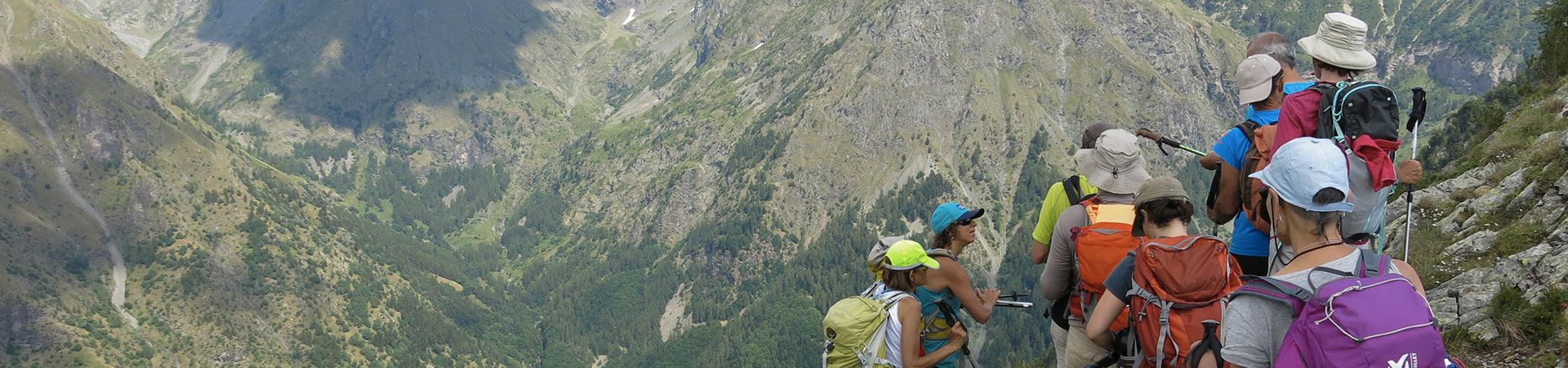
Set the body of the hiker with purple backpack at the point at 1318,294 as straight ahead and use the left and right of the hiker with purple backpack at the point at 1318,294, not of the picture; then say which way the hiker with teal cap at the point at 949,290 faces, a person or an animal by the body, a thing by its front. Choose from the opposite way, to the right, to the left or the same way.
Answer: to the right

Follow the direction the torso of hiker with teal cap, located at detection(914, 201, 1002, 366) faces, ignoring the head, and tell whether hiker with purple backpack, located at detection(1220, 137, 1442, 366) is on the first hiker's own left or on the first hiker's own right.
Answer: on the first hiker's own right

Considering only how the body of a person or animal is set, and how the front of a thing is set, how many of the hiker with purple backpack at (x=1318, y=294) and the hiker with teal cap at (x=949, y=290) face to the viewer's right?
1

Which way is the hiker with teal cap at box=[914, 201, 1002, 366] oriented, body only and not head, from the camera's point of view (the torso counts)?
to the viewer's right

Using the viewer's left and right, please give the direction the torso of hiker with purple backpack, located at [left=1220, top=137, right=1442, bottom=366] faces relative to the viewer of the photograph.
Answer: facing away from the viewer and to the left of the viewer

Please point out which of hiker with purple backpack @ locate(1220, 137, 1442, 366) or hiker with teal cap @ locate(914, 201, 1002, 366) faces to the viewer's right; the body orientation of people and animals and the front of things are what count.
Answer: hiker with teal cap @ locate(914, 201, 1002, 366)
